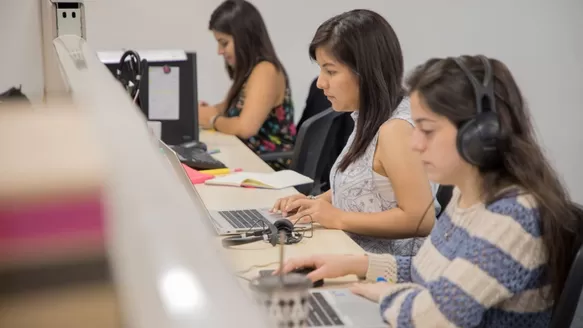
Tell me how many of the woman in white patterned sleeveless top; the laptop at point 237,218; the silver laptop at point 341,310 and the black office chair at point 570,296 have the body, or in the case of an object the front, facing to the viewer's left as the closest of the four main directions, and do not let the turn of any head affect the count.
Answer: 2

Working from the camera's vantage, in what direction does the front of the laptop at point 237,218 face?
facing to the right of the viewer

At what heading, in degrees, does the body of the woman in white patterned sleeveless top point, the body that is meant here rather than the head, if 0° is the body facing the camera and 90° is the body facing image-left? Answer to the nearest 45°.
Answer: approximately 90°

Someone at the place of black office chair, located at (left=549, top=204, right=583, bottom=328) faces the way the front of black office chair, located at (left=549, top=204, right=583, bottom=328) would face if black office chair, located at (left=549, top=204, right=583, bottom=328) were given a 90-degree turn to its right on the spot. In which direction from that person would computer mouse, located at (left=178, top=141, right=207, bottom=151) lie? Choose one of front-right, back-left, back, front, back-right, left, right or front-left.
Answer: front-left

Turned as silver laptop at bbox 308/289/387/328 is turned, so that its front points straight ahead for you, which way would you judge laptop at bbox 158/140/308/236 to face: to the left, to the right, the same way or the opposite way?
the same way

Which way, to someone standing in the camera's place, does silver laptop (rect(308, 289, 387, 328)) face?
facing to the right of the viewer

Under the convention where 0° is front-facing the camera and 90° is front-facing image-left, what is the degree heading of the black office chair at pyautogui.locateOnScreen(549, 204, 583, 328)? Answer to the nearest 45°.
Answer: approximately 90°

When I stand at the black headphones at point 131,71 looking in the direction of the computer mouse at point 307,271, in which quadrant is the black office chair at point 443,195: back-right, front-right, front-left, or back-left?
front-left

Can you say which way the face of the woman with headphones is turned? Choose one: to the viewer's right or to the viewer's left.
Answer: to the viewer's left

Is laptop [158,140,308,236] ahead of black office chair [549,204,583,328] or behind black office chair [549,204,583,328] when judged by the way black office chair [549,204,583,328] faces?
ahead

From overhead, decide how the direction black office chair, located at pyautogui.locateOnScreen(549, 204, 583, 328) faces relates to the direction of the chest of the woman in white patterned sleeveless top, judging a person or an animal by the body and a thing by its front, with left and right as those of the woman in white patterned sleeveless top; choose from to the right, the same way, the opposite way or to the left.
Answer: the same way

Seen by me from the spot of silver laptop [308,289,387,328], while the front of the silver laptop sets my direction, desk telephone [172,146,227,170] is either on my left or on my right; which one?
on my left

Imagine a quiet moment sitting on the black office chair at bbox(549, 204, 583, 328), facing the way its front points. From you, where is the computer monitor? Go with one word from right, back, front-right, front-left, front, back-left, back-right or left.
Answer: front-right

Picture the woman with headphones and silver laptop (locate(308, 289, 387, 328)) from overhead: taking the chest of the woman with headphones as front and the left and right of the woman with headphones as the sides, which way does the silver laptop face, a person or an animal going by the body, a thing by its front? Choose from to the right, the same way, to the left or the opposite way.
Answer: the opposite way

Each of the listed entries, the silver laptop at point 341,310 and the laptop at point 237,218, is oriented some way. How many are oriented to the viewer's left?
0

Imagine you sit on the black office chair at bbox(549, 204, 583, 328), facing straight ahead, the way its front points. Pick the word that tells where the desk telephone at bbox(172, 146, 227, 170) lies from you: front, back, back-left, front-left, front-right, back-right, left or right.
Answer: front-right

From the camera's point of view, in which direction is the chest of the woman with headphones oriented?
to the viewer's left

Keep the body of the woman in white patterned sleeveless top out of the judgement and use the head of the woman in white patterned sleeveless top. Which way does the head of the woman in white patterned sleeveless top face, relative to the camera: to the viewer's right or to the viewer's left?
to the viewer's left

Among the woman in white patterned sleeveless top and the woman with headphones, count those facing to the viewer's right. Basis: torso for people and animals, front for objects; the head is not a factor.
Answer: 0
